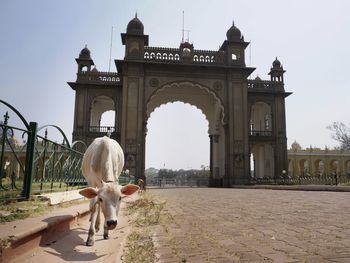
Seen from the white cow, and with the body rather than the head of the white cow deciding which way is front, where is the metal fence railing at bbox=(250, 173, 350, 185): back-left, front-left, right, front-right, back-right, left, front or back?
back-left

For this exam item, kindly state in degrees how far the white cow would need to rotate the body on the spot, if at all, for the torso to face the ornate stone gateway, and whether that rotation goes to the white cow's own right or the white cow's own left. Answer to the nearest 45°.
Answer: approximately 180°

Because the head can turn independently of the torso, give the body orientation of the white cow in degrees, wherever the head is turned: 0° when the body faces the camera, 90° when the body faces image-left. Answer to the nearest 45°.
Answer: approximately 0°

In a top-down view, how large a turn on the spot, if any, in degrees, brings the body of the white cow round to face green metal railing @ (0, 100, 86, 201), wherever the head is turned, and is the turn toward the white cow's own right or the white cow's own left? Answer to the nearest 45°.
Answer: approximately 135° to the white cow's own right
